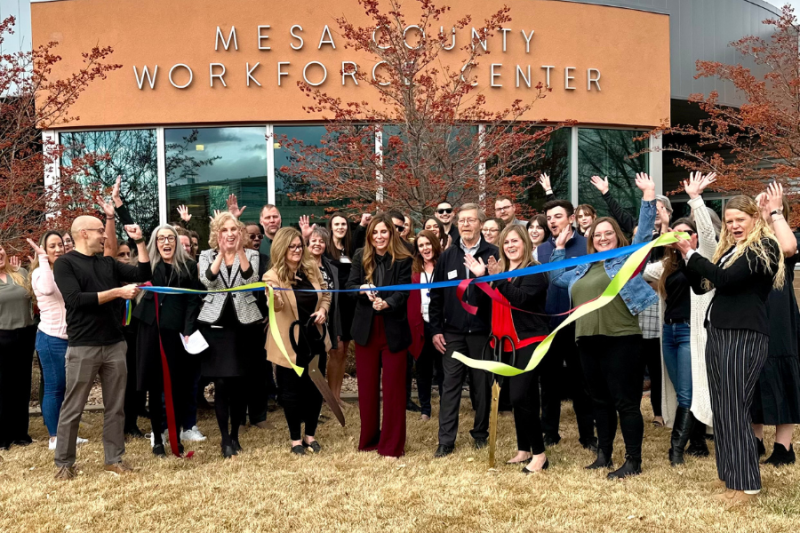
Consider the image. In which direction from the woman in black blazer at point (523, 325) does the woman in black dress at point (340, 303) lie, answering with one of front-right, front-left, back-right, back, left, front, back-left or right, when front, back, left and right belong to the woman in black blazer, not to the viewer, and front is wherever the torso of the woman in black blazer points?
right

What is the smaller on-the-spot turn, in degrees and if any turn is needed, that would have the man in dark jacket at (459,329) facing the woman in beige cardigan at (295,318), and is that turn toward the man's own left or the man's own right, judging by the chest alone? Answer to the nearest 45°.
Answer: approximately 90° to the man's own right

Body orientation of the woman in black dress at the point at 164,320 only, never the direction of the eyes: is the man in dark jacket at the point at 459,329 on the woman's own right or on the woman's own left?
on the woman's own left

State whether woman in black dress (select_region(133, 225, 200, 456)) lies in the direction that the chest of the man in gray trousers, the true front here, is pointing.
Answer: no

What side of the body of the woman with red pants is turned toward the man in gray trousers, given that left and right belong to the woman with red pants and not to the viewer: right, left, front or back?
right

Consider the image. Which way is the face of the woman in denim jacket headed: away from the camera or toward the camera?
toward the camera

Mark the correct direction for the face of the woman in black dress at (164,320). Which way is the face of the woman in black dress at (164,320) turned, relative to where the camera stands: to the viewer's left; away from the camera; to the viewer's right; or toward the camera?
toward the camera

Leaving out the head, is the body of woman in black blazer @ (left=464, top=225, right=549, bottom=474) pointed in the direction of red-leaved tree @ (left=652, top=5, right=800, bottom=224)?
no

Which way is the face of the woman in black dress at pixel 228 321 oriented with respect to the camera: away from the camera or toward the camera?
toward the camera

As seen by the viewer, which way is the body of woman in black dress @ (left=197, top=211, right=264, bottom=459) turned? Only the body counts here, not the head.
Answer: toward the camera

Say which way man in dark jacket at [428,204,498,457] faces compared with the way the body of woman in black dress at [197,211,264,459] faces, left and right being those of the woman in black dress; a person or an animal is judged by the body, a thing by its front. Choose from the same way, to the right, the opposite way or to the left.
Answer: the same way

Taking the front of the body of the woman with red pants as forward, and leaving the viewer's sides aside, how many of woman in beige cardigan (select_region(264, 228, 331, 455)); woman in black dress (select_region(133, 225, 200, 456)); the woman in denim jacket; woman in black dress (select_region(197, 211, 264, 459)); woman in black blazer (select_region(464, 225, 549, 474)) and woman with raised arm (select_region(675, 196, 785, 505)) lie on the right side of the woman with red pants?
3

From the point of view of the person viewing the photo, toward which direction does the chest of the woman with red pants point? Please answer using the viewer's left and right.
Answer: facing the viewer

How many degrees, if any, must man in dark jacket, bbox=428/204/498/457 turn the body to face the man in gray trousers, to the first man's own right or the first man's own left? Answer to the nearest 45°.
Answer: approximately 90° to the first man's own right

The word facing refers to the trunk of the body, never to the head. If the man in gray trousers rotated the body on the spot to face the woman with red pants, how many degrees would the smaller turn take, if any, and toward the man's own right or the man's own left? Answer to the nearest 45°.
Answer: approximately 45° to the man's own left

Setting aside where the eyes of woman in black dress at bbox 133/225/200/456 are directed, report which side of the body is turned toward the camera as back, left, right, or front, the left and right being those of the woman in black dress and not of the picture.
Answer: front

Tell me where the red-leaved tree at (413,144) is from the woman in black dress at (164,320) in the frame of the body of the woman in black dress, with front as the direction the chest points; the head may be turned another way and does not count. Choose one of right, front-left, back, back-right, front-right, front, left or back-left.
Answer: back-left

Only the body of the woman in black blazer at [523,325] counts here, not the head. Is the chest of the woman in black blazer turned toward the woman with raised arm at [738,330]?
no

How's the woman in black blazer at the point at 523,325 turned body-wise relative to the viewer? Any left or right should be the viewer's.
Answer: facing the viewer and to the left of the viewer

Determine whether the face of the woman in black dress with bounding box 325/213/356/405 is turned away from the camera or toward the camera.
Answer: toward the camera

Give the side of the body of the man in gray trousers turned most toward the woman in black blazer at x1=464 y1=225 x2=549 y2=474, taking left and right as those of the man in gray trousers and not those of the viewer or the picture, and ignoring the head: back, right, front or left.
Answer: front
